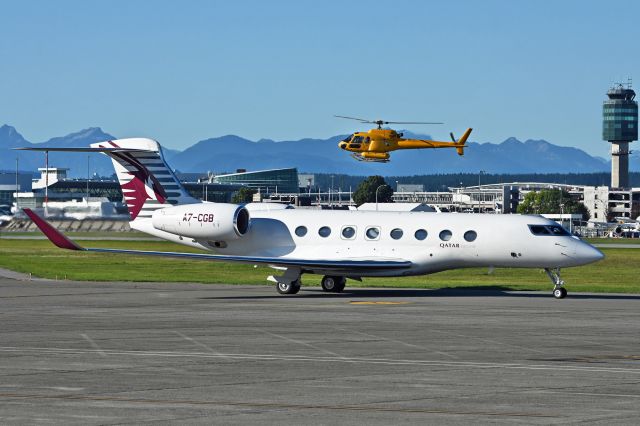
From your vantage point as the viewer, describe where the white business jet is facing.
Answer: facing the viewer and to the right of the viewer
